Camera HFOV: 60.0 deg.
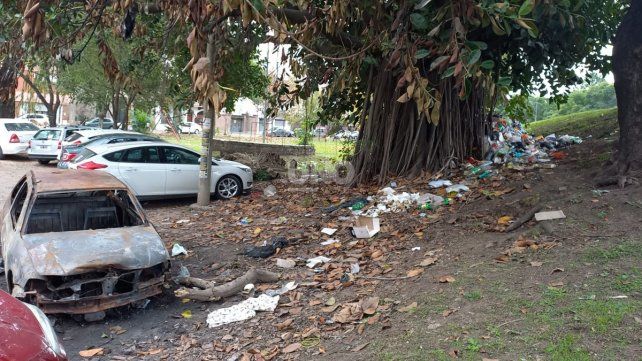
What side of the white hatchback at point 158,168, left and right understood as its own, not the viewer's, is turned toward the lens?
right

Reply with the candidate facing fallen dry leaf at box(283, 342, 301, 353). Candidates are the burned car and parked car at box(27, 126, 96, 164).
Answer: the burned car

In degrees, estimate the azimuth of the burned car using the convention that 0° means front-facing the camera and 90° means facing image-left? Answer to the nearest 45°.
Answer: approximately 315°

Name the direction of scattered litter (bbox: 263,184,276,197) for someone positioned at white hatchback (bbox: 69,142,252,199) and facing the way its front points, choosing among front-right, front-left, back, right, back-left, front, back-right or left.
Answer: front

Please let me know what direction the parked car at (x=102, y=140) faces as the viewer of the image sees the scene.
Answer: facing away from the viewer and to the right of the viewer

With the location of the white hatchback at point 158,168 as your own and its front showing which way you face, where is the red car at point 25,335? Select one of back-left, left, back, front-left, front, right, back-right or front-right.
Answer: right

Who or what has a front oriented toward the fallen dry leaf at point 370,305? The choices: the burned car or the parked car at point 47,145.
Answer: the burned car

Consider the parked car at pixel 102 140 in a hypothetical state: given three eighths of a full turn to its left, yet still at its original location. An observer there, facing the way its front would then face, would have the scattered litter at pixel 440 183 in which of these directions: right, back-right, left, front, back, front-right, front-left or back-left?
back-left

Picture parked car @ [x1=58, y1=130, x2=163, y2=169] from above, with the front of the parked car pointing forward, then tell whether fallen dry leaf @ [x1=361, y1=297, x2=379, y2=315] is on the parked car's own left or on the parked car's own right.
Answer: on the parked car's own right

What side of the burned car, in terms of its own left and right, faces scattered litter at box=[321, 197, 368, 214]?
left

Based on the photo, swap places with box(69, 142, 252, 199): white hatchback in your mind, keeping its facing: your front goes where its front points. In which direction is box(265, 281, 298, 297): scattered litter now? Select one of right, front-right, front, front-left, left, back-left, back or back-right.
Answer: right

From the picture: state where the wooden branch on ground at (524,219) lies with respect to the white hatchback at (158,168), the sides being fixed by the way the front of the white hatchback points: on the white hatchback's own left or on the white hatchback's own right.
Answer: on the white hatchback's own right
